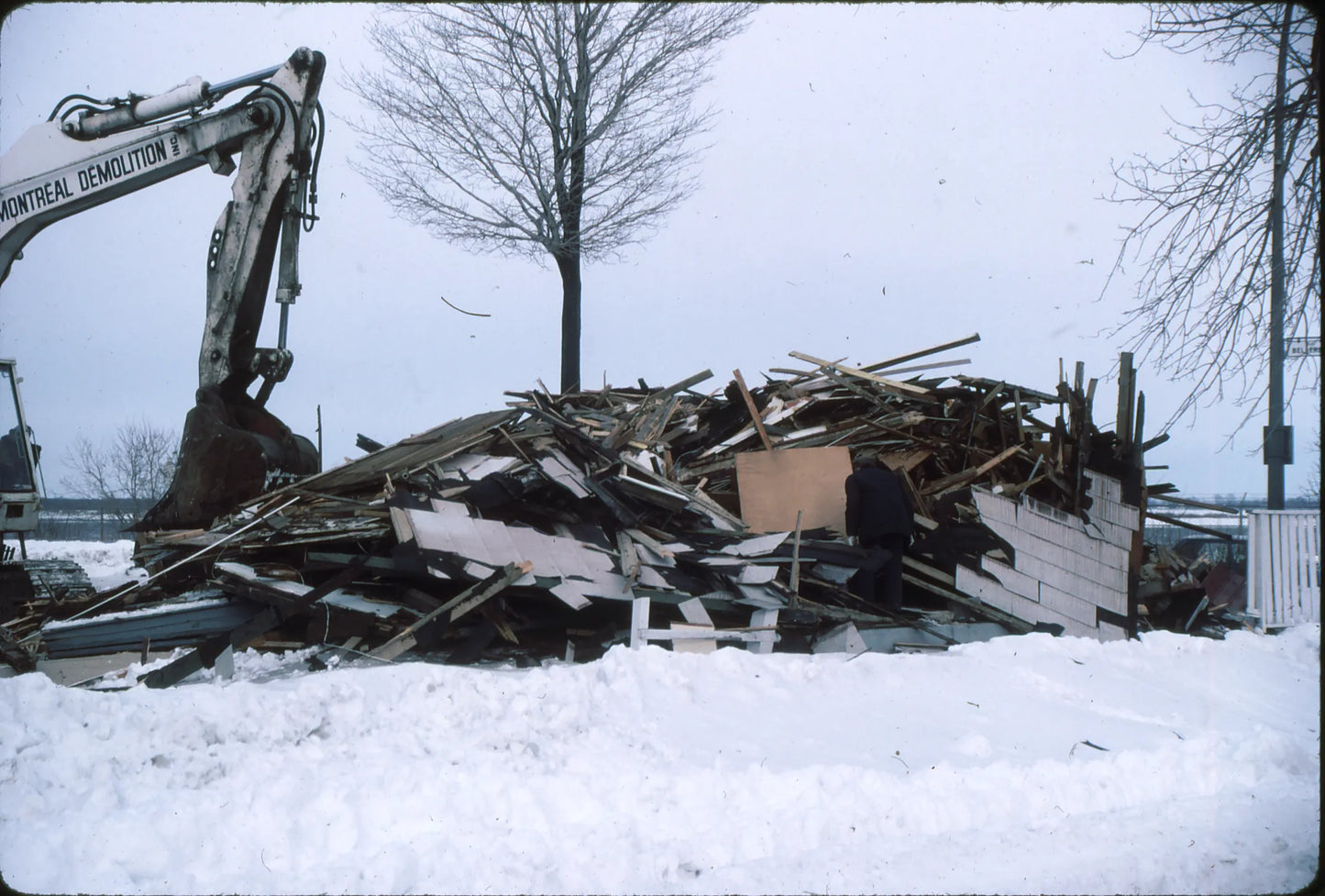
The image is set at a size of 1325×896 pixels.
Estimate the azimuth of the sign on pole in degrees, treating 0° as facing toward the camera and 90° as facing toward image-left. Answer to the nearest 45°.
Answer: approximately 0°

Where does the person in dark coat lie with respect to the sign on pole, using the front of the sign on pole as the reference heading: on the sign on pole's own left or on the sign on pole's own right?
on the sign on pole's own right

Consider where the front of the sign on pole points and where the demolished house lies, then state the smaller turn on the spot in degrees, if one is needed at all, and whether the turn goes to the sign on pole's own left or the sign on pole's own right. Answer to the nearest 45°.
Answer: approximately 90° to the sign on pole's own right
